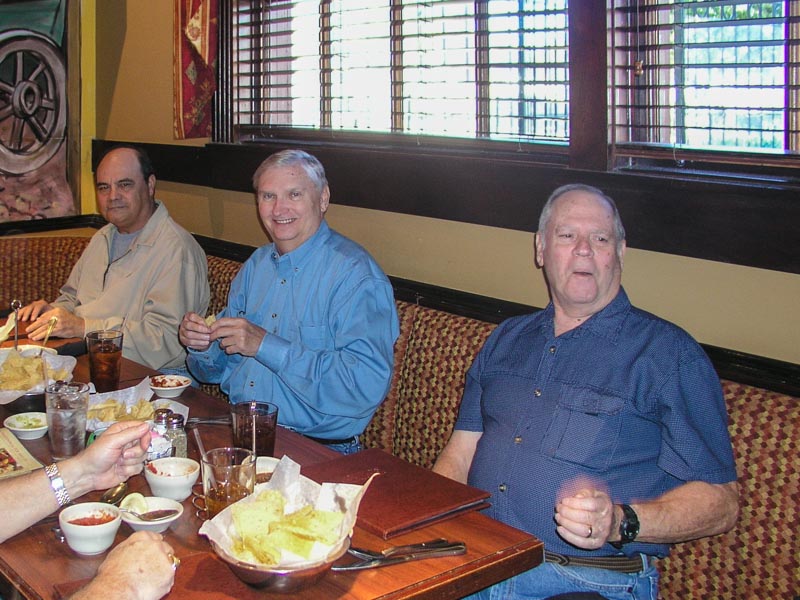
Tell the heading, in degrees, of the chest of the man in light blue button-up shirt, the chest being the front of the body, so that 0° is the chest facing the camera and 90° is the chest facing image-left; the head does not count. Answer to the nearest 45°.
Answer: approximately 45°

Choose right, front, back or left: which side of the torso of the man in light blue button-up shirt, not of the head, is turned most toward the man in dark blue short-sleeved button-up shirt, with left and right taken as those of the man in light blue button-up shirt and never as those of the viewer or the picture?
left

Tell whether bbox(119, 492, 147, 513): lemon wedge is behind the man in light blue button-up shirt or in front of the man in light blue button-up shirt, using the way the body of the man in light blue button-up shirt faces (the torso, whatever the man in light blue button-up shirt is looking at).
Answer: in front

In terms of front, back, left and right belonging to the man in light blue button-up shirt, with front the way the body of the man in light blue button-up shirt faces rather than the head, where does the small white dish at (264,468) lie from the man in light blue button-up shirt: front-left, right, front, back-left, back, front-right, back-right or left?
front-left

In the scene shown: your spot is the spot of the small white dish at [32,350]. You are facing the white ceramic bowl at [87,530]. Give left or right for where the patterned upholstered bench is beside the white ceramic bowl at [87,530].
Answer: left

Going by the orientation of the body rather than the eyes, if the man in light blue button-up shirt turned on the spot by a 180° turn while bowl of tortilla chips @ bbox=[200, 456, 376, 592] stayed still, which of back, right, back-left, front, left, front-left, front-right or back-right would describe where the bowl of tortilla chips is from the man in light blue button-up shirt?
back-right
